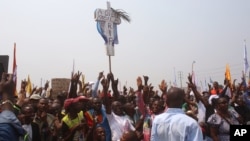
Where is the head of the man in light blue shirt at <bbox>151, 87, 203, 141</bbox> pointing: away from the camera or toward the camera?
away from the camera

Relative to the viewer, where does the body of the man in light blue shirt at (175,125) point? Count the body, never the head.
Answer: away from the camera
